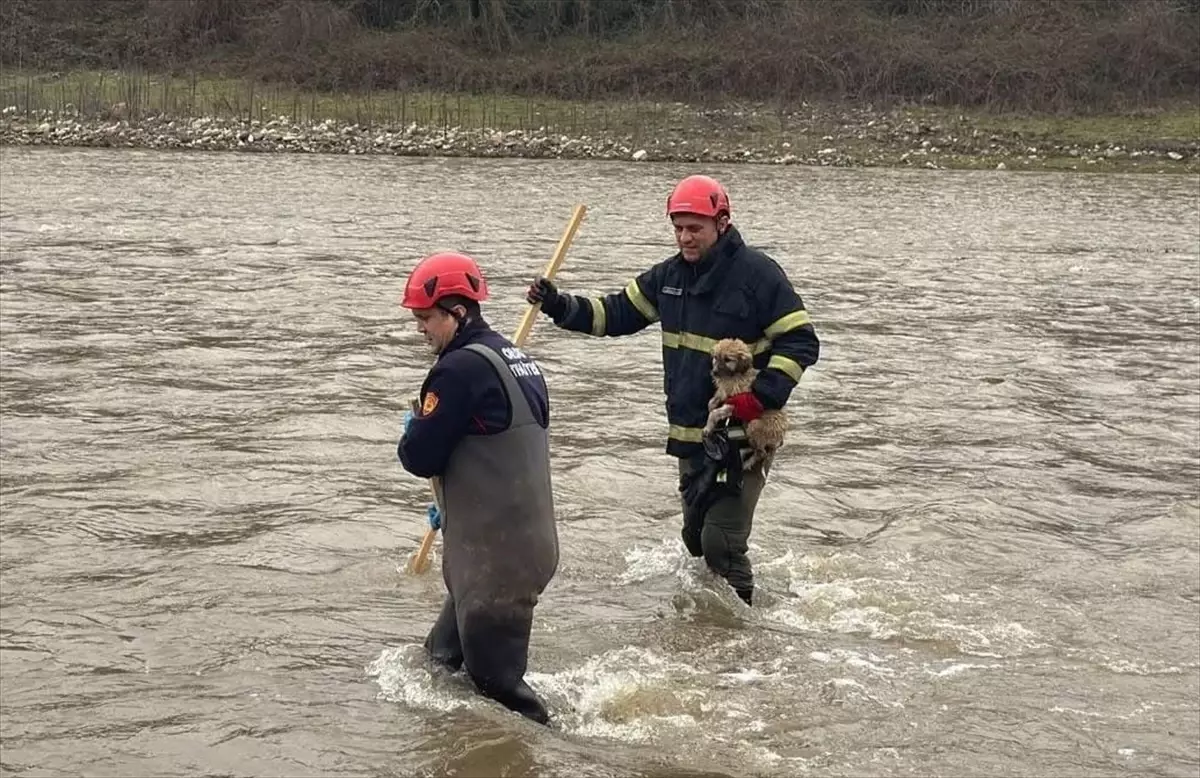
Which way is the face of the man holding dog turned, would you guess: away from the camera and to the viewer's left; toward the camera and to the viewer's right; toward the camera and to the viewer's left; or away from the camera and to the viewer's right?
toward the camera and to the viewer's left

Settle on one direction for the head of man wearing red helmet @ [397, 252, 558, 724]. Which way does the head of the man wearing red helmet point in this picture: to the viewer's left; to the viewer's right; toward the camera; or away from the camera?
to the viewer's left

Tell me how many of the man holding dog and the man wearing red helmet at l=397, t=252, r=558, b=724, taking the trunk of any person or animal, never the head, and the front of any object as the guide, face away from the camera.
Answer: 0

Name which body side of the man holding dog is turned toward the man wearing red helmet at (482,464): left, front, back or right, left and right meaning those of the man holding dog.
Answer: front

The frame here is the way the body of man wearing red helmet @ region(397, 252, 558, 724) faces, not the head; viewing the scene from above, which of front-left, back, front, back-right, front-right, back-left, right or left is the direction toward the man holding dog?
back-right

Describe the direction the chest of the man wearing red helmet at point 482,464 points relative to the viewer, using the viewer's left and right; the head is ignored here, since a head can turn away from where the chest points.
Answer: facing to the left of the viewer

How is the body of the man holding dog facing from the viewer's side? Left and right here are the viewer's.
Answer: facing the viewer and to the left of the viewer
